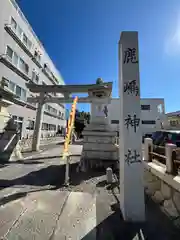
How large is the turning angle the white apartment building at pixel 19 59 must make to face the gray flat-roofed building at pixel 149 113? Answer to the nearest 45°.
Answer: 0° — it already faces it

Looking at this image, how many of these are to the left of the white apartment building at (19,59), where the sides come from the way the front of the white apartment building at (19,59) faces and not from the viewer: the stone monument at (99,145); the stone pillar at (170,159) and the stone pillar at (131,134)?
0

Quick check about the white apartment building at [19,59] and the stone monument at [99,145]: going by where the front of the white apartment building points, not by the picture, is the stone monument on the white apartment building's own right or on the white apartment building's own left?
on the white apartment building's own right

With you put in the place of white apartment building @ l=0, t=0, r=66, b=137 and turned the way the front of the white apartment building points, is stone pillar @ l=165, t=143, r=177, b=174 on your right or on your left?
on your right

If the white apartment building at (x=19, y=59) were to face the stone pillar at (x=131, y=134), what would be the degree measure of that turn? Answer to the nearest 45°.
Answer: approximately 90° to its right

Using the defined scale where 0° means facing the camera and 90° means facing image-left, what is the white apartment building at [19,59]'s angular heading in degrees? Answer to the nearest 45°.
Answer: approximately 270°

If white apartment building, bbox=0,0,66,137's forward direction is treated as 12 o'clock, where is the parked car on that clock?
The parked car is roughly at 2 o'clock from the white apartment building.
